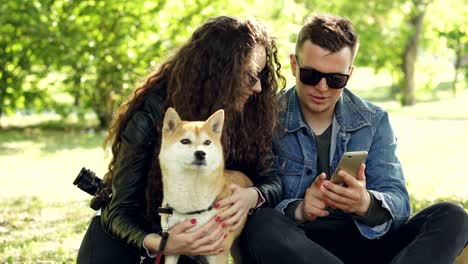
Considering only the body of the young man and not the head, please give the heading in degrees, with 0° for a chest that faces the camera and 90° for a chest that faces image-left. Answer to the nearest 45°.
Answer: approximately 0°

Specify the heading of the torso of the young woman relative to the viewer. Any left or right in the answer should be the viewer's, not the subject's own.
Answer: facing the viewer and to the right of the viewer

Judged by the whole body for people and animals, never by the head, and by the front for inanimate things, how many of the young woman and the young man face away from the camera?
0

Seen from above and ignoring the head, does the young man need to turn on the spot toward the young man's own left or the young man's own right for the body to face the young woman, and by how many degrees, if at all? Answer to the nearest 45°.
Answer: approximately 90° to the young man's own right

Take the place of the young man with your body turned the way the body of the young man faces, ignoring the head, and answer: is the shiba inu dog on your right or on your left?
on your right
